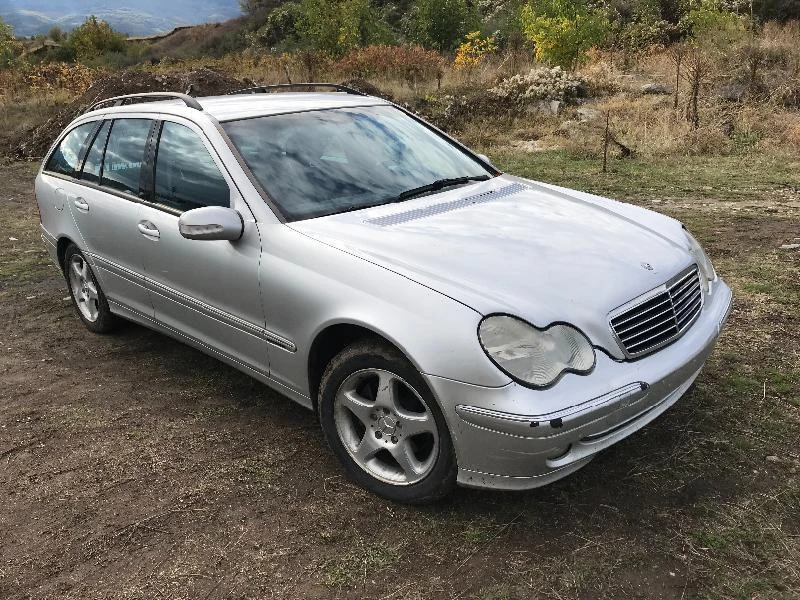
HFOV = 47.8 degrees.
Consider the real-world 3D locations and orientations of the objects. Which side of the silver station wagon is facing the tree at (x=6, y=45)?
back

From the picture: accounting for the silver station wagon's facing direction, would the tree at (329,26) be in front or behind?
behind

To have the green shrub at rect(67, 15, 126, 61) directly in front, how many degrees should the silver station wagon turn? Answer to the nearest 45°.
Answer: approximately 135° to its left

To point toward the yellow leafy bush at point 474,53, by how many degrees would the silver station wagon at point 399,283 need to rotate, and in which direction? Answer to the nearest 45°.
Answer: approximately 135° to its left

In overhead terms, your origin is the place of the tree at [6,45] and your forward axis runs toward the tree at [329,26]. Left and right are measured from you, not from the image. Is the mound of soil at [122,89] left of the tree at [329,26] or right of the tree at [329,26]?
right

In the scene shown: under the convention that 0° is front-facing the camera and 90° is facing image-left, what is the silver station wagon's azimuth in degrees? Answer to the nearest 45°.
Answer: approximately 315°

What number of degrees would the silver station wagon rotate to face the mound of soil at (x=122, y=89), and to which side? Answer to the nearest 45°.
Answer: approximately 135° to its left

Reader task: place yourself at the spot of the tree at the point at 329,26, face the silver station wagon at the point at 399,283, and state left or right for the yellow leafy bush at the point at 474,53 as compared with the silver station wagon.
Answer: left

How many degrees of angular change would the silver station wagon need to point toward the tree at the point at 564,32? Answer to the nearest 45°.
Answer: approximately 135° to its left
